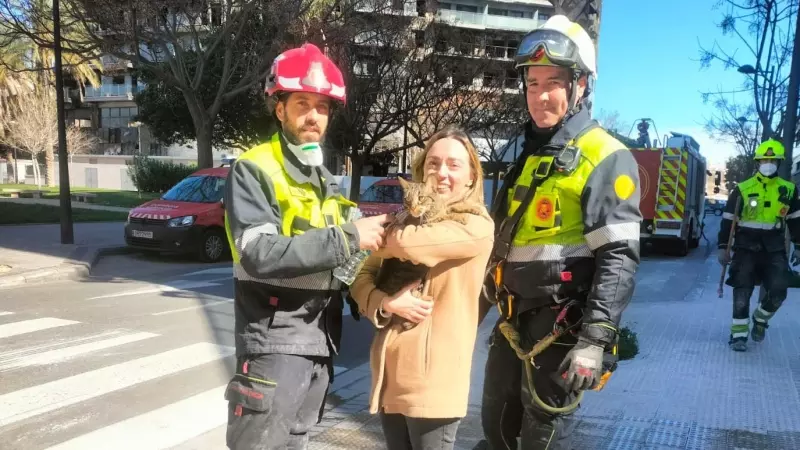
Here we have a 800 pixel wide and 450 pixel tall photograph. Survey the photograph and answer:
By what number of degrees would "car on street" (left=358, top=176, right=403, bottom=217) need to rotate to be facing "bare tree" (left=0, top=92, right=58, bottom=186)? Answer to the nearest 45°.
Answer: approximately 90° to its right

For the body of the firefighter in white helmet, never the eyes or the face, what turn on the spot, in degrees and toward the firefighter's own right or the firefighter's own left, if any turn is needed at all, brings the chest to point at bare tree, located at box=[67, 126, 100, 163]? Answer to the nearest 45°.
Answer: approximately 90° to the firefighter's own right

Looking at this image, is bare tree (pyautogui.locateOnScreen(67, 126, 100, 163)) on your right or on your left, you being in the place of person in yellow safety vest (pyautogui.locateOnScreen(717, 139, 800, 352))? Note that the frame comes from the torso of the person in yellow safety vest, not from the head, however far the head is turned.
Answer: on your right

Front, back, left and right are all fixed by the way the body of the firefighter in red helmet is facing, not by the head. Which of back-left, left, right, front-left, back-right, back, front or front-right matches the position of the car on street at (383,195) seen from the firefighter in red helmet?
back-left

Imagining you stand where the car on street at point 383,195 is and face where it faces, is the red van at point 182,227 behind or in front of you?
in front
